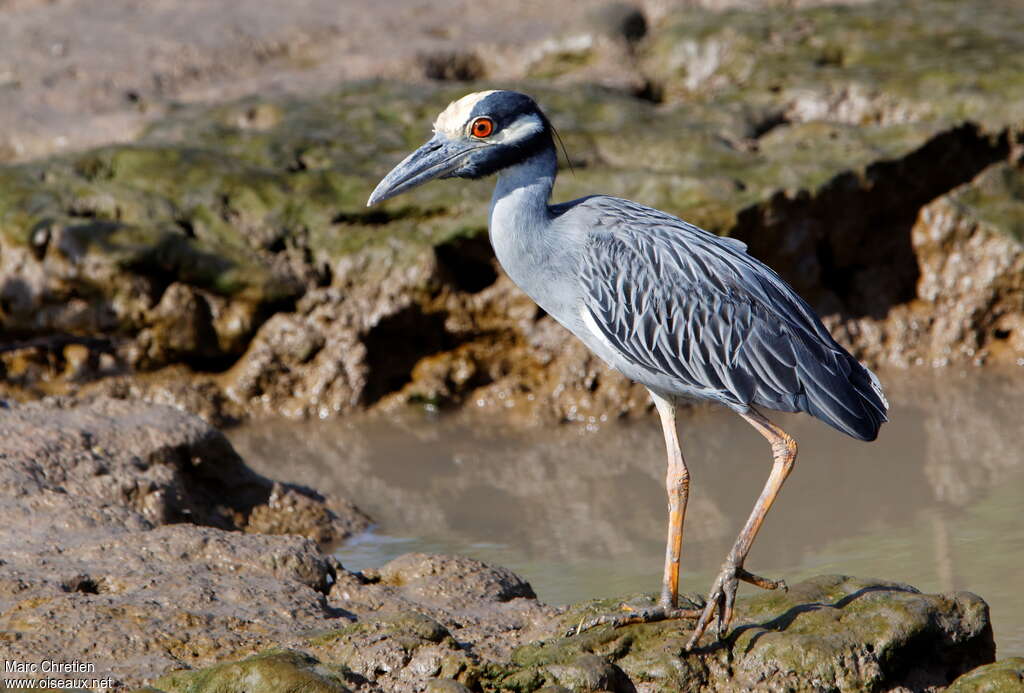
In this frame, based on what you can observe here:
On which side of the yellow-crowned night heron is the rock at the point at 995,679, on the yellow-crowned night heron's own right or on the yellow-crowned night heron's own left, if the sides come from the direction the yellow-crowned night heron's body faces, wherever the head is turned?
on the yellow-crowned night heron's own left

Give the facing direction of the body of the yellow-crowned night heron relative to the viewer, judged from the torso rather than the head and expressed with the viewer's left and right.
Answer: facing to the left of the viewer

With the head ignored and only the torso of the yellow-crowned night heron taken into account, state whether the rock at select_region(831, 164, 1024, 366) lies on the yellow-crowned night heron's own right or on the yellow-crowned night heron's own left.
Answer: on the yellow-crowned night heron's own right

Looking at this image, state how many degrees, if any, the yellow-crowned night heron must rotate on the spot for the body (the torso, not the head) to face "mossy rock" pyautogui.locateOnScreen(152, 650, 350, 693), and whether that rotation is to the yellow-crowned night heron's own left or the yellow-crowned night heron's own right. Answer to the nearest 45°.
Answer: approximately 45° to the yellow-crowned night heron's own left
